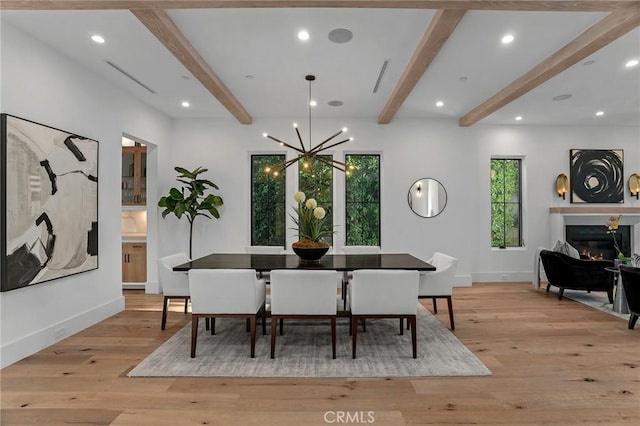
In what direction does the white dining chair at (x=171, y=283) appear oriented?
to the viewer's right

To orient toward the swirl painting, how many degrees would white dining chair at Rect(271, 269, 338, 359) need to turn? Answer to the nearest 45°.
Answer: approximately 45° to its right

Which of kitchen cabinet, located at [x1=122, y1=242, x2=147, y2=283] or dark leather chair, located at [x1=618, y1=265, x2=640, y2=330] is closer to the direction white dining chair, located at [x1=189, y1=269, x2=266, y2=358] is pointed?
the kitchen cabinet

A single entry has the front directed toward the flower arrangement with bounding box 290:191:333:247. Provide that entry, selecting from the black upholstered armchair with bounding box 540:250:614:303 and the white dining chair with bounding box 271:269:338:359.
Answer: the white dining chair

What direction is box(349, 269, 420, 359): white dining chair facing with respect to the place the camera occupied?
facing away from the viewer

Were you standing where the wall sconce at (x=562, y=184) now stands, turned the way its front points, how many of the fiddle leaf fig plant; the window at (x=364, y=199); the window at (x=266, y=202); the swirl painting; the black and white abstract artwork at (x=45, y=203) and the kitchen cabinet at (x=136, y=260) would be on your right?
5

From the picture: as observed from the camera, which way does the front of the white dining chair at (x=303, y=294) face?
facing away from the viewer

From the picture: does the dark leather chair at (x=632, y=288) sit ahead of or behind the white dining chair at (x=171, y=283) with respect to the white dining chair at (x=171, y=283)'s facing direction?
ahead

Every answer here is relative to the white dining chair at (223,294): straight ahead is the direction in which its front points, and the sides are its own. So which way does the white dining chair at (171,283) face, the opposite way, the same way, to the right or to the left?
to the right

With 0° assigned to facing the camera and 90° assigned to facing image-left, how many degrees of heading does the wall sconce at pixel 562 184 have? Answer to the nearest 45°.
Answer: approximately 315°

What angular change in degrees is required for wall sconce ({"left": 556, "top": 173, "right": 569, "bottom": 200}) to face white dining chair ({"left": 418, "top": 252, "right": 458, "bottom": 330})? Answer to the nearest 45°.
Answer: approximately 45° to its right

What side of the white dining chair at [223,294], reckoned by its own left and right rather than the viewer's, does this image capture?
back
